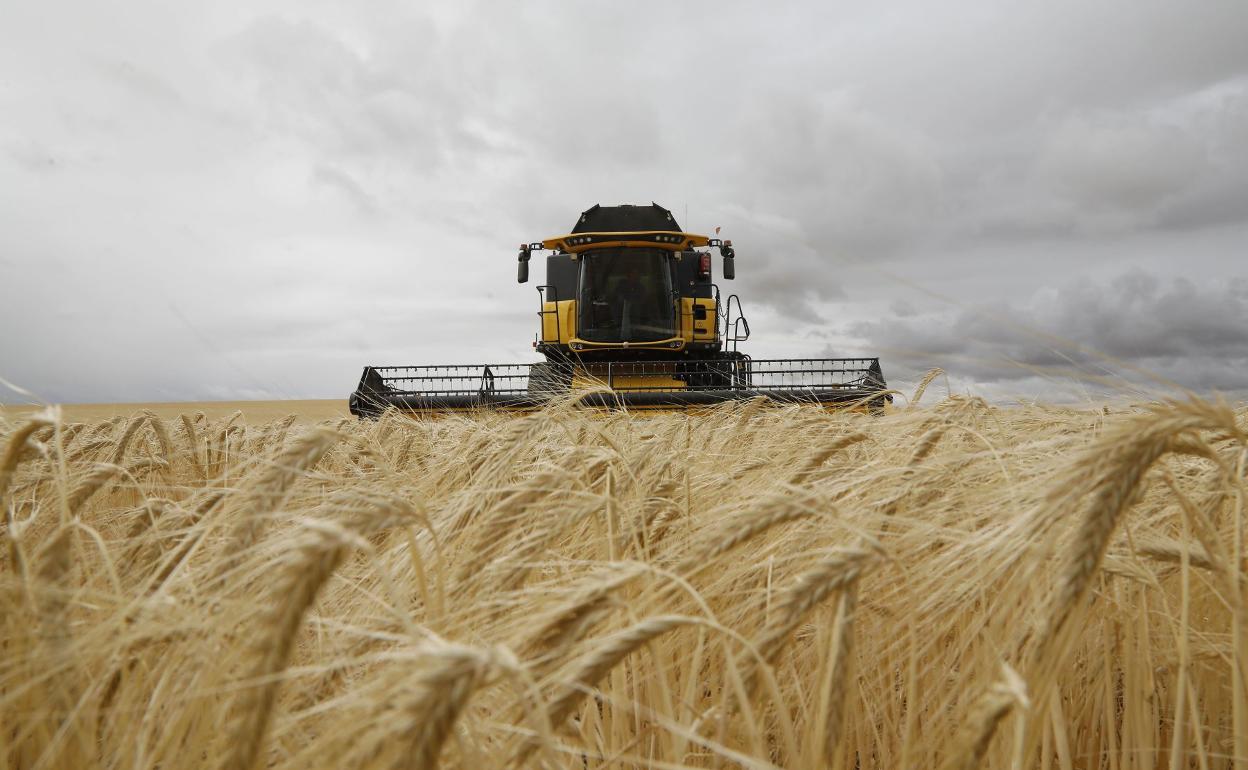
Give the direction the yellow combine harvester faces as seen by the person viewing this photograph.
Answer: facing the viewer
